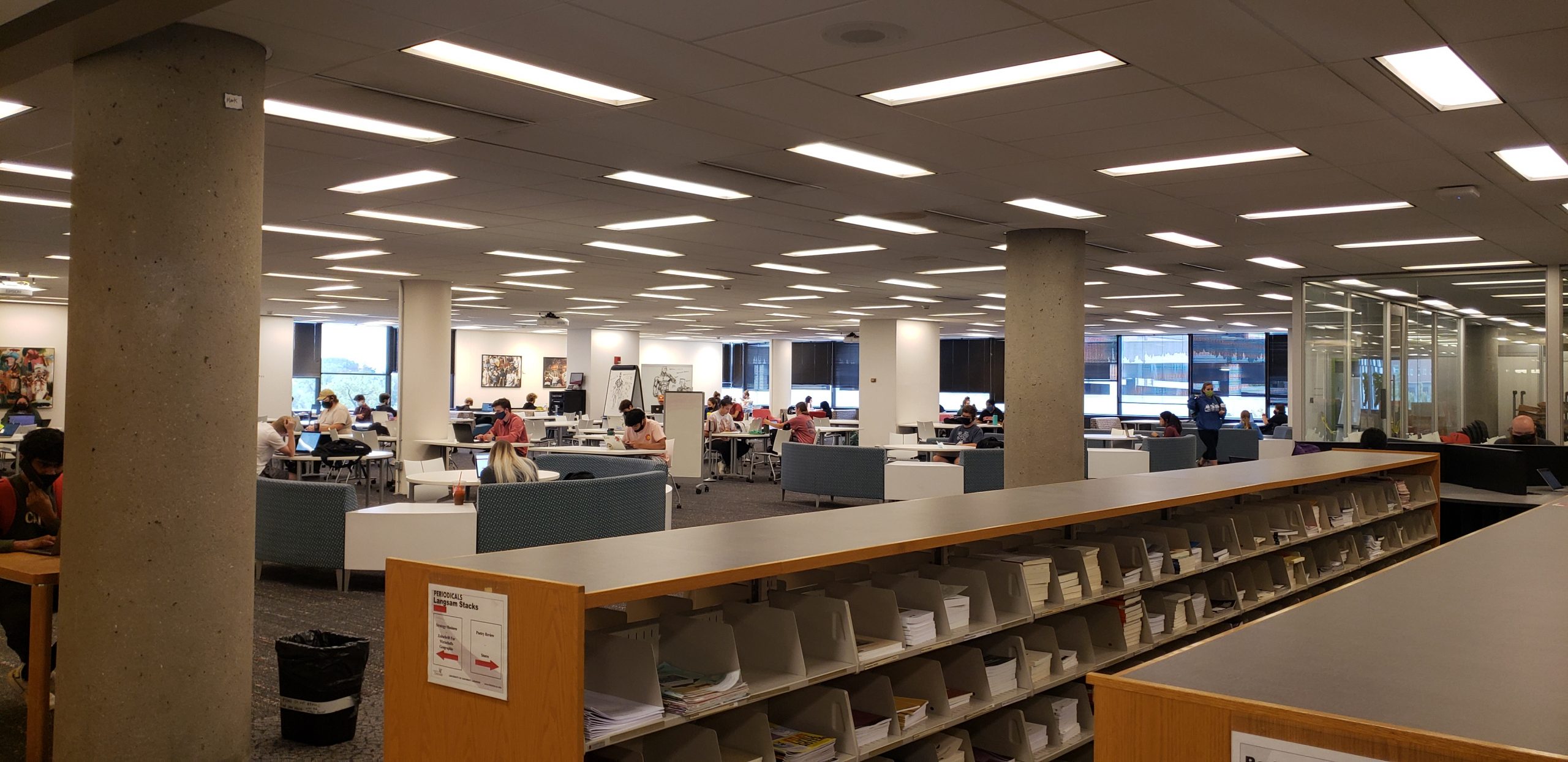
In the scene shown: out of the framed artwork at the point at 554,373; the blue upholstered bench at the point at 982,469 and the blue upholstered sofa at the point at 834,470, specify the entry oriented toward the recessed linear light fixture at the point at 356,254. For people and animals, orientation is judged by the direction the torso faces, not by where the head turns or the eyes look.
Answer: the framed artwork

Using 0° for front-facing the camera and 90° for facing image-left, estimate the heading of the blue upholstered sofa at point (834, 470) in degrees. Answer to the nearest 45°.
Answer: approximately 180°

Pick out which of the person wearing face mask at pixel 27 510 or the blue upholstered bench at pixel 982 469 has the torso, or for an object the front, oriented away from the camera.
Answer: the blue upholstered bench

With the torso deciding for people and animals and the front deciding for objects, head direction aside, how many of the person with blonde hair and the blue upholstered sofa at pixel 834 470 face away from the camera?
2

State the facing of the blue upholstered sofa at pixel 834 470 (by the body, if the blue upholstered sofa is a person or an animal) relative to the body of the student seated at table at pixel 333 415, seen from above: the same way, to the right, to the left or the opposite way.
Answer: the opposite way

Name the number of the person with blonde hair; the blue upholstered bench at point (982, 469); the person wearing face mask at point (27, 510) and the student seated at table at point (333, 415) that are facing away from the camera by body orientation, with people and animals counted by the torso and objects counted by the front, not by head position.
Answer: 2

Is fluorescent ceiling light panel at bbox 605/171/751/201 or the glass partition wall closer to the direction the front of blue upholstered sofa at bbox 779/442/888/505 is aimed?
the glass partition wall

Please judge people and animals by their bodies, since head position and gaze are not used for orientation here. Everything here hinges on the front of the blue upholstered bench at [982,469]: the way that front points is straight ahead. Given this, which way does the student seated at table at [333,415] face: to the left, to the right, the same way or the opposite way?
the opposite way

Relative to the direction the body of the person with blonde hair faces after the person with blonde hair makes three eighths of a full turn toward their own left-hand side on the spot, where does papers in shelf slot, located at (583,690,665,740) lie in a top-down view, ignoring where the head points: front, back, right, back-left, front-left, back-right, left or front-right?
front-left

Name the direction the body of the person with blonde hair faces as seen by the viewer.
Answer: away from the camera

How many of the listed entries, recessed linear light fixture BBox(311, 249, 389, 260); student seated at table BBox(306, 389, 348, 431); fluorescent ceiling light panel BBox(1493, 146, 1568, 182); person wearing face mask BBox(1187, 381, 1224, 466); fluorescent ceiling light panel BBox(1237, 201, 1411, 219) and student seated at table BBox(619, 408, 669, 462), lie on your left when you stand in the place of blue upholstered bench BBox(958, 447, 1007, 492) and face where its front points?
3
